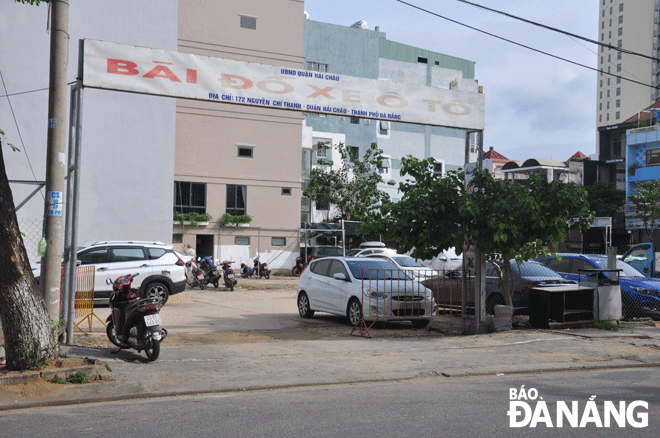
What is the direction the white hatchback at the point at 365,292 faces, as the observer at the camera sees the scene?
facing the viewer and to the right of the viewer

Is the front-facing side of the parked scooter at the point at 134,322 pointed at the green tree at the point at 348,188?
no

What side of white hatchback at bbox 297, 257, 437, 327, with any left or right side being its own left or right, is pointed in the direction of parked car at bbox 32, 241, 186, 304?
back

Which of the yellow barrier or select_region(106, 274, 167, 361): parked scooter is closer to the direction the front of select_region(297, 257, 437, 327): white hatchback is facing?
the parked scooter

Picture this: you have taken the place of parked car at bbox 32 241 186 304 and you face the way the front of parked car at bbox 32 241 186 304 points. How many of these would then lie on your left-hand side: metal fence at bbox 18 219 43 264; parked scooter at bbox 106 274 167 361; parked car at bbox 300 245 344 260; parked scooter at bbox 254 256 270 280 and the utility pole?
2

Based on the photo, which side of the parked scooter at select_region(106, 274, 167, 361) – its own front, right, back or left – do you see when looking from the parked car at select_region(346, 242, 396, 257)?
right

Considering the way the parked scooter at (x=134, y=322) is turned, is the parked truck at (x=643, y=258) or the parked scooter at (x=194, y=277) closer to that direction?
the parked scooter

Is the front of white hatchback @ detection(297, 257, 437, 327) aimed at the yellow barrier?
no

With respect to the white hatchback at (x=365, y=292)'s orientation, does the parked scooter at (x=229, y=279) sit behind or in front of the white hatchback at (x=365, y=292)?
behind

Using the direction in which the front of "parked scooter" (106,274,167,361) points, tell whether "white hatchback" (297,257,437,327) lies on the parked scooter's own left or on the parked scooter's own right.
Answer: on the parked scooter's own right
